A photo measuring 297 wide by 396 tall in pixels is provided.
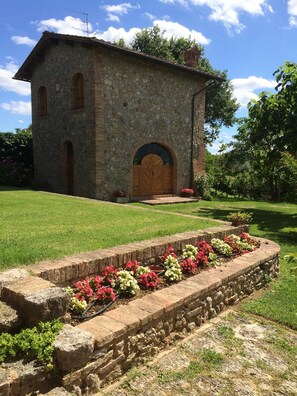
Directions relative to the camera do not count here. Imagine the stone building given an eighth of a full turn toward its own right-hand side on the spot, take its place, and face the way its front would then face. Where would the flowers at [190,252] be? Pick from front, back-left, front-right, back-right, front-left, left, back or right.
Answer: front

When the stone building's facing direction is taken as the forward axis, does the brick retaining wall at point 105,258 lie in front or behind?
in front

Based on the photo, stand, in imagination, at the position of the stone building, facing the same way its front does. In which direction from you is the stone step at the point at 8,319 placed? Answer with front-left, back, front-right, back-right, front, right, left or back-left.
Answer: front-right

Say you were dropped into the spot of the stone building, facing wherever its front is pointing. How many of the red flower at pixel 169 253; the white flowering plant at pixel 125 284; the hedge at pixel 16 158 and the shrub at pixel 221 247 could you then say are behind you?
1

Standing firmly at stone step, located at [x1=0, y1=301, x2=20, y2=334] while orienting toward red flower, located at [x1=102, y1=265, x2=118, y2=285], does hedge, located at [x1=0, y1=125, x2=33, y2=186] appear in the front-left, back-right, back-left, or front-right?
front-left

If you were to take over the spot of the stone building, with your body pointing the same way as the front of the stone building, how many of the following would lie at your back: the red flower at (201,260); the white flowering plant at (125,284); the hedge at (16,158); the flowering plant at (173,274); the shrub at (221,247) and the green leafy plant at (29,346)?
1

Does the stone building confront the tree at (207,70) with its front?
no

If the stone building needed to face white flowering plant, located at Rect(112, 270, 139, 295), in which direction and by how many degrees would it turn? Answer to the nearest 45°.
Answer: approximately 45° to its right

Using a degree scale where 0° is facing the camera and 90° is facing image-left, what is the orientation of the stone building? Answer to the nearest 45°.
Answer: approximately 315°

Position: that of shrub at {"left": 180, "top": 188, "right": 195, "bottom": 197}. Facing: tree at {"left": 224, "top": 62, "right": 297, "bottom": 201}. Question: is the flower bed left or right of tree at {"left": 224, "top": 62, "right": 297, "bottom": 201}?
right

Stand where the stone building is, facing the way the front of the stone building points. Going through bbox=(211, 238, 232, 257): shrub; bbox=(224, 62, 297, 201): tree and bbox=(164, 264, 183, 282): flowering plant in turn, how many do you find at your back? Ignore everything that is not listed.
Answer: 0

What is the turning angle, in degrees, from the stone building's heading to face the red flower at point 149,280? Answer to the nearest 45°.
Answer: approximately 45° to its right

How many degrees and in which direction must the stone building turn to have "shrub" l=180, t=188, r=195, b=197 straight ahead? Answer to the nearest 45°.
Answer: approximately 45° to its left

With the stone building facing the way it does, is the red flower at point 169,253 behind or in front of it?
in front

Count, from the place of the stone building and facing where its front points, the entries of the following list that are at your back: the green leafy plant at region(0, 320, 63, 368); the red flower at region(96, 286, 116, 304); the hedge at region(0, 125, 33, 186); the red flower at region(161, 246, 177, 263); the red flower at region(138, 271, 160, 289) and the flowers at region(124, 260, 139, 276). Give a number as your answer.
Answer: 1
